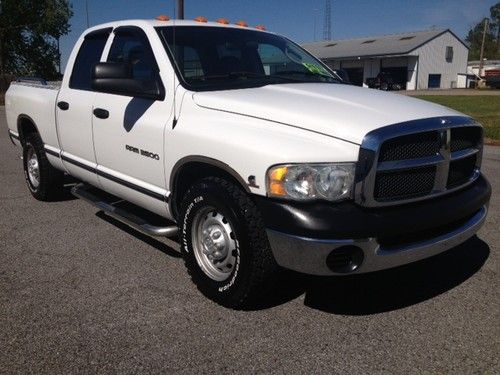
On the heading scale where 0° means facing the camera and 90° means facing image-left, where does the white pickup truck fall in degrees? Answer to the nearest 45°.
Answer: approximately 315°
